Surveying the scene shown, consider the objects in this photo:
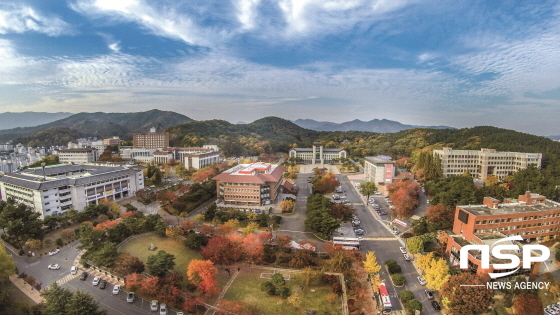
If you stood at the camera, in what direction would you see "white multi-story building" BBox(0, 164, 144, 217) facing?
facing the viewer and to the right of the viewer

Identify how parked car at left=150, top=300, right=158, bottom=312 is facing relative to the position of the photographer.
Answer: facing the viewer

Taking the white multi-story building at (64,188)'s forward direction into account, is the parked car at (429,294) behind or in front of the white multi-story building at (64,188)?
in front
